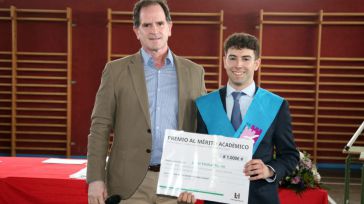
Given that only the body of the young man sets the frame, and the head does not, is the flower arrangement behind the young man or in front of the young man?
behind

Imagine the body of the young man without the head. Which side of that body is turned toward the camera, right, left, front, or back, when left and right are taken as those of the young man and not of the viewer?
front

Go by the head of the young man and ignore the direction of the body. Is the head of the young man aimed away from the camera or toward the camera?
toward the camera
